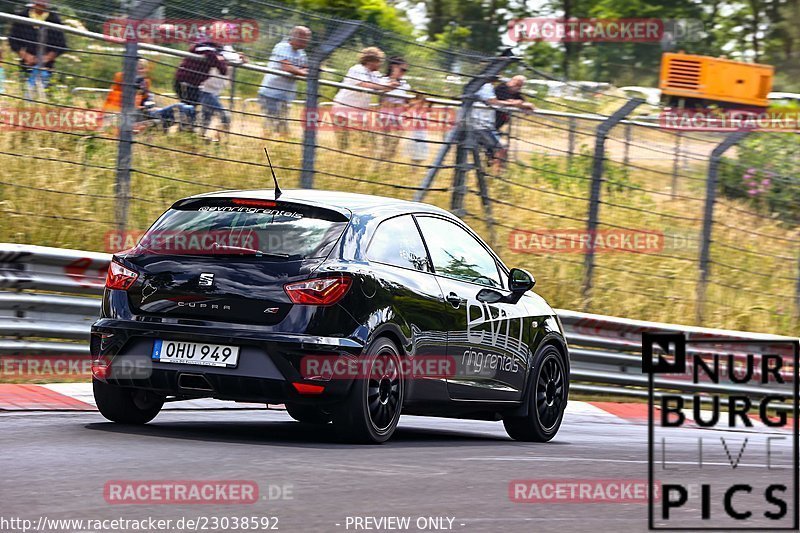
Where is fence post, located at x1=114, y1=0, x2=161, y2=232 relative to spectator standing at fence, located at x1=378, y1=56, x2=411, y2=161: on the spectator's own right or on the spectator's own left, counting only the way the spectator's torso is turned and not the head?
on the spectator's own right

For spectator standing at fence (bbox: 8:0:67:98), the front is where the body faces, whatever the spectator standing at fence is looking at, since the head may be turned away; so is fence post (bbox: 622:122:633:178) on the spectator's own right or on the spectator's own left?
on the spectator's own left

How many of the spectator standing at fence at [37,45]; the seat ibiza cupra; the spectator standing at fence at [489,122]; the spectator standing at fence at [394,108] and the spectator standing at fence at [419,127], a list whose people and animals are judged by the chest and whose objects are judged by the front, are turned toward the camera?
3

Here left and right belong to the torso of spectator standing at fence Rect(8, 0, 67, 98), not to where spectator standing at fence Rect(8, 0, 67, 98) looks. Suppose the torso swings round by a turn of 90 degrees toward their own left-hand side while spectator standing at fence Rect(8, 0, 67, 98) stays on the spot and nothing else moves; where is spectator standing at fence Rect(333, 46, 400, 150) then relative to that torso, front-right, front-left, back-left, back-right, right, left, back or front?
front

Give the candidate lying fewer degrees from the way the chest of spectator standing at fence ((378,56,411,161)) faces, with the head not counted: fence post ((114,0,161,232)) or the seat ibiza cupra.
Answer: the seat ibiza cupra

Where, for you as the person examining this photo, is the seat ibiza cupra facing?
facing away from the viewer and to the right of the viewer
